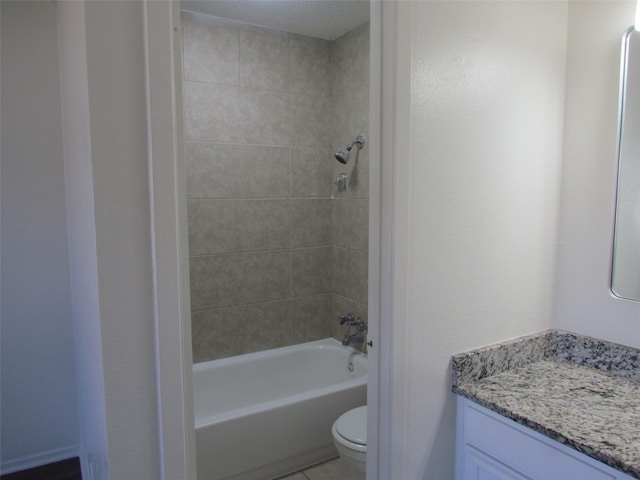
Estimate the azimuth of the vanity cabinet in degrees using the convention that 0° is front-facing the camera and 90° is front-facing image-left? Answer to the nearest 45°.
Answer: approximately 45°

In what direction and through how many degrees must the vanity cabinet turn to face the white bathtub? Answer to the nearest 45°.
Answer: approximately 90° to its right

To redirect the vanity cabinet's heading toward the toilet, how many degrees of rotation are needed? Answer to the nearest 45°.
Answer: approximately 90° to its right
